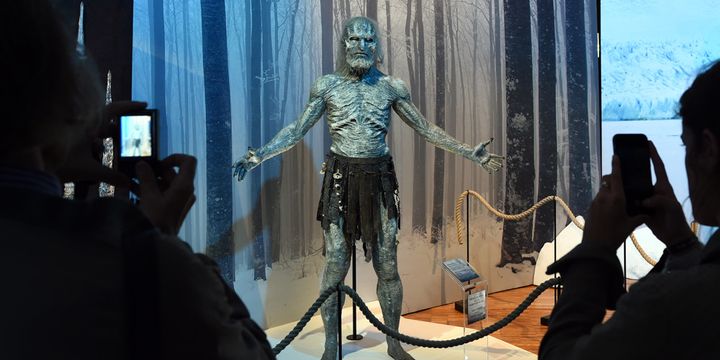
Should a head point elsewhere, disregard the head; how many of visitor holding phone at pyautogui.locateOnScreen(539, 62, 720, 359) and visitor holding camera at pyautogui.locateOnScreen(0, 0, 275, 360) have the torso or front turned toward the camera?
0

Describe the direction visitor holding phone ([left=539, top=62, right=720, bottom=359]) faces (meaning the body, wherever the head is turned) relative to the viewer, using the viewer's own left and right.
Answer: facing away from the viewer and to the left of the viewer

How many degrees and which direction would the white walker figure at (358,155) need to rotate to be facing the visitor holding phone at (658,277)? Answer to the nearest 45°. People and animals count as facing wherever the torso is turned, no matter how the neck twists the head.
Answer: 0° — it already faces them

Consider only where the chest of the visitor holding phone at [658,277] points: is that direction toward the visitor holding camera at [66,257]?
no

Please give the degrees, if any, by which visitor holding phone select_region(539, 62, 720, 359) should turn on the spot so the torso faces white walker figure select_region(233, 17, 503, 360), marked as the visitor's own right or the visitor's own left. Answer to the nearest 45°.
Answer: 0° — they already face it

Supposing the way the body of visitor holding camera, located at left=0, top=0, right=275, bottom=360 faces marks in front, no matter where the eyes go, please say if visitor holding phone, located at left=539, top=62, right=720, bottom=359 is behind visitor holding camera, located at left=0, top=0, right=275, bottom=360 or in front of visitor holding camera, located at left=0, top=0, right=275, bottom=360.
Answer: in front

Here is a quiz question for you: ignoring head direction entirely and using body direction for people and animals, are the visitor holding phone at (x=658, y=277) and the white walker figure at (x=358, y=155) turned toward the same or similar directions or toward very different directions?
very different directions

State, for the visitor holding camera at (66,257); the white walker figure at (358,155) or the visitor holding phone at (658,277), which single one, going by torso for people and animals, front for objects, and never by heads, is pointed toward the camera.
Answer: the white walker figure

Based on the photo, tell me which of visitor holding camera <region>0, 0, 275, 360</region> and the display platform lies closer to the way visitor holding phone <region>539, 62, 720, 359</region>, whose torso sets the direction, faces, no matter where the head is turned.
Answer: the display platform

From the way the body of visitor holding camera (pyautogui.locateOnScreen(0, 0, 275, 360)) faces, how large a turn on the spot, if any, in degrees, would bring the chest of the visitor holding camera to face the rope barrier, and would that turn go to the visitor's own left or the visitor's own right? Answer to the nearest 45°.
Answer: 0° — they already face it

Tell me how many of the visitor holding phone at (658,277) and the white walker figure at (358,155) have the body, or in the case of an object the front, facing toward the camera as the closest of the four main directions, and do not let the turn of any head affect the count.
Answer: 1

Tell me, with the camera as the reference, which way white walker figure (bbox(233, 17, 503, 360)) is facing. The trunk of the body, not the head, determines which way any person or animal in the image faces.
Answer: facing the viewer

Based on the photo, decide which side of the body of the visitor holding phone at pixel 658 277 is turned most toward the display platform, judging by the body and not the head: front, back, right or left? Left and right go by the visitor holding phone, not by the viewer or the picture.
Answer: front

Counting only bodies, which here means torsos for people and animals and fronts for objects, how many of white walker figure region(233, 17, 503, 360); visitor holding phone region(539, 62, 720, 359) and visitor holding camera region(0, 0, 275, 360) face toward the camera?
1

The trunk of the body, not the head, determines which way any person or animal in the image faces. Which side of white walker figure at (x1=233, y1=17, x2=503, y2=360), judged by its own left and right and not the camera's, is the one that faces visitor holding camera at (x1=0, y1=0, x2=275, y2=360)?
front

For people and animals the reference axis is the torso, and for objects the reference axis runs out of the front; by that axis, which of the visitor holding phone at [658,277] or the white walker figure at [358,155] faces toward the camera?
the white walker figure

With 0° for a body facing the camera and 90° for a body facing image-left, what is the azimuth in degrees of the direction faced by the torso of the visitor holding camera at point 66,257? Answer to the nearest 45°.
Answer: approximately 225°

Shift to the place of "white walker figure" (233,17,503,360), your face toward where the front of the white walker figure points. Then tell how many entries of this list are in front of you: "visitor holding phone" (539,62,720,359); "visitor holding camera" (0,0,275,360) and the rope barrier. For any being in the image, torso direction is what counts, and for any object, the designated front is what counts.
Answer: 3

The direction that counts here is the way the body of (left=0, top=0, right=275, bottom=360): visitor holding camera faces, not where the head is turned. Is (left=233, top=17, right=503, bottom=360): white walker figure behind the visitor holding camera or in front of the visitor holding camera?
in front
